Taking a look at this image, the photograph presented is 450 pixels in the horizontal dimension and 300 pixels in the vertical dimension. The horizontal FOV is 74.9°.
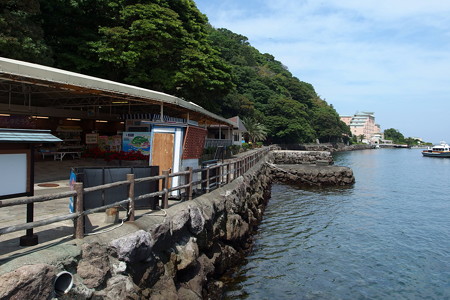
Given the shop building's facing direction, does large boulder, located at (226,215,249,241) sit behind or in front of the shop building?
in front

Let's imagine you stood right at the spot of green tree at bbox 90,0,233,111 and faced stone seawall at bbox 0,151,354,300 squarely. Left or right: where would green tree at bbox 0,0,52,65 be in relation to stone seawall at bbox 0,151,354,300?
right

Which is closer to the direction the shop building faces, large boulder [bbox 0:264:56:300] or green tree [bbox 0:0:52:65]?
the large boulder

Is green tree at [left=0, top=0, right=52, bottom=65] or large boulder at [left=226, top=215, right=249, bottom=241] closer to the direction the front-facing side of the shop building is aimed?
the large boulder

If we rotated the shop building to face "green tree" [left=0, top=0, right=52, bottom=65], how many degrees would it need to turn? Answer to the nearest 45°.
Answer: approximately 180°

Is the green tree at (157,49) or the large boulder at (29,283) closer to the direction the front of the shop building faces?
the large boulder

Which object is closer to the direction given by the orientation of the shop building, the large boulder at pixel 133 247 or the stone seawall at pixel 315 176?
the large boulder

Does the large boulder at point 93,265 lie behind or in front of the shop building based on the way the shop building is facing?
in front

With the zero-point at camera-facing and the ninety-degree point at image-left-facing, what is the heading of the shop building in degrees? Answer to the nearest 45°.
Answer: approximately 315°

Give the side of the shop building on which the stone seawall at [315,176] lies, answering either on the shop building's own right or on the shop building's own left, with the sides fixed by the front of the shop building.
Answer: on the shop building's own left

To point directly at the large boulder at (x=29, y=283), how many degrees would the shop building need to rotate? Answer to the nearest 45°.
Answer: approximately 45° to its right

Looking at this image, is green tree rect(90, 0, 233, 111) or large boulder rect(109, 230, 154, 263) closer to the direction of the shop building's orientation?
the large boulder
